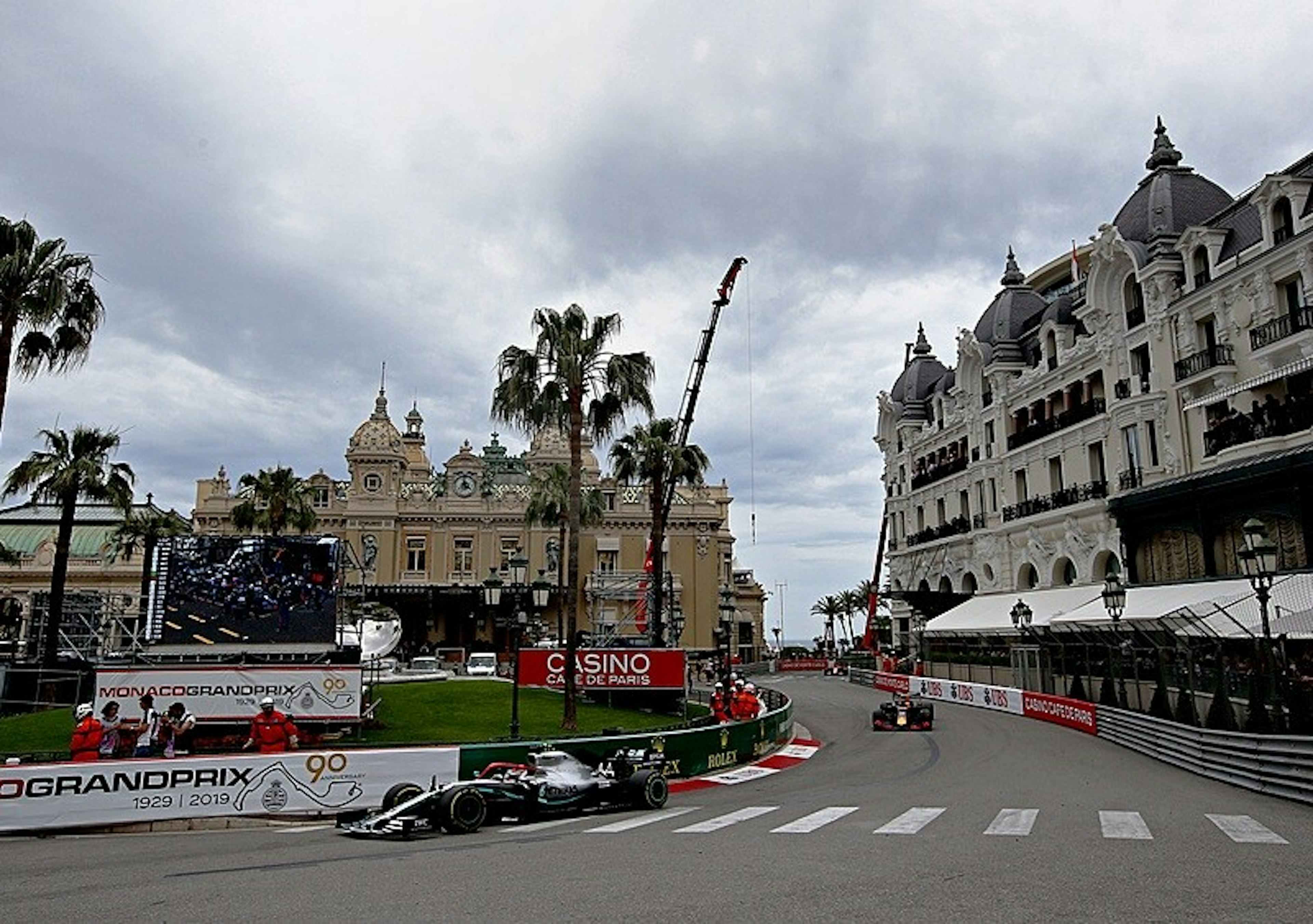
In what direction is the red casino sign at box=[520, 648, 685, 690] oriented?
toward the camera

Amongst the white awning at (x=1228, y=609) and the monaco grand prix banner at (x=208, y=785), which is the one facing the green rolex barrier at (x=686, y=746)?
the white awning

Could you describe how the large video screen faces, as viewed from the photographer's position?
facing the viewer

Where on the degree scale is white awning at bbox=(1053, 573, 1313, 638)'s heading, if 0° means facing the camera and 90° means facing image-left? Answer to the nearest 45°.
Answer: approximately 45°

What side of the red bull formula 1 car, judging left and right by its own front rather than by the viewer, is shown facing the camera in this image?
front

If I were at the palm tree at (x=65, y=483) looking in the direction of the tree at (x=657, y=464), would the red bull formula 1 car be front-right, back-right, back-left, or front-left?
front-right

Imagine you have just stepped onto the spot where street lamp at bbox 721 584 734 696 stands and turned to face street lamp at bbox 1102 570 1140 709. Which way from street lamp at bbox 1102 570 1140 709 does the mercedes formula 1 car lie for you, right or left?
right

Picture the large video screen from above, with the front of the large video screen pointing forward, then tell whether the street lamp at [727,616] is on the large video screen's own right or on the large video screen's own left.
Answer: on the large video screen's own left

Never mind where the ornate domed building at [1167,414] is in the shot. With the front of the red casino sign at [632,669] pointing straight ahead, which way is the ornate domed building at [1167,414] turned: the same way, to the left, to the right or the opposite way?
to the right

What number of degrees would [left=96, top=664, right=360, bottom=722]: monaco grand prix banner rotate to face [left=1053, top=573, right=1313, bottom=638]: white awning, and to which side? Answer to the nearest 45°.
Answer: approximately 90° to its left

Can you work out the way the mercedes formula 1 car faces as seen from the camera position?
facing the viewer and to the left of the viewer

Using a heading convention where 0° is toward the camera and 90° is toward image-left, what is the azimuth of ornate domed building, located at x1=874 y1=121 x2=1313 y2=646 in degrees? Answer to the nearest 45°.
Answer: approximately 45°

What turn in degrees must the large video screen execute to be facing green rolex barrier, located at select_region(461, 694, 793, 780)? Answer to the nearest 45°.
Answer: approximately 45° to its left

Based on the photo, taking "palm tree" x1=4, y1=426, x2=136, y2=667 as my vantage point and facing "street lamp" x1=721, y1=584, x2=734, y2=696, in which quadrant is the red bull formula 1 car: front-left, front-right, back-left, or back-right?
front-right

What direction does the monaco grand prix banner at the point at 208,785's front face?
toward the camera
